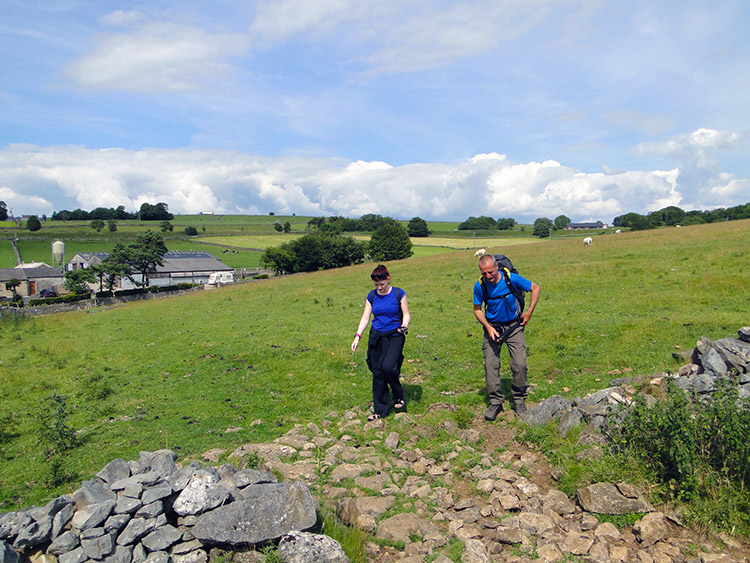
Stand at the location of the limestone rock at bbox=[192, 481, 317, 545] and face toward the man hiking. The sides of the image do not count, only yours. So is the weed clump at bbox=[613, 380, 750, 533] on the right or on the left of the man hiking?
right

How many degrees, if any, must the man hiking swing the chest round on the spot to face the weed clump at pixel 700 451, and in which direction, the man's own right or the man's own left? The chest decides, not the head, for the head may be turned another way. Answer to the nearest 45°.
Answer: approximately 45° to the man's own left

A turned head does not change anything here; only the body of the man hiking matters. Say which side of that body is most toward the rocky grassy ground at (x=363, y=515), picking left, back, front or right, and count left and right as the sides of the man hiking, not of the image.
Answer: front

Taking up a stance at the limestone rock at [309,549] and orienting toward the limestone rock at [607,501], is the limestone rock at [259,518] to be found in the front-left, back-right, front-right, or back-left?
back-left

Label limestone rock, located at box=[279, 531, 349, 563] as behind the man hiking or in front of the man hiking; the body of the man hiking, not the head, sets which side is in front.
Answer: in front

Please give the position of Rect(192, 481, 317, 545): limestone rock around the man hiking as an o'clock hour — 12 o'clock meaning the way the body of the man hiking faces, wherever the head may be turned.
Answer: The limestone rock is roughly at 1 o'clock from the man hiking.

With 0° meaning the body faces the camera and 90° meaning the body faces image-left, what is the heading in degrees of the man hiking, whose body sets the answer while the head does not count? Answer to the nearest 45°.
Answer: approximately 0°
